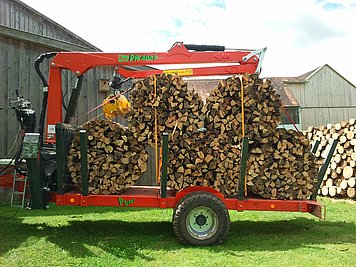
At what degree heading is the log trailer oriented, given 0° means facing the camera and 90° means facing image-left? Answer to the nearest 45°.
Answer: approximately 90°

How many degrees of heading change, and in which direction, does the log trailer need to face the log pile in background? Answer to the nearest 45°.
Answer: approximately 135° to its right
